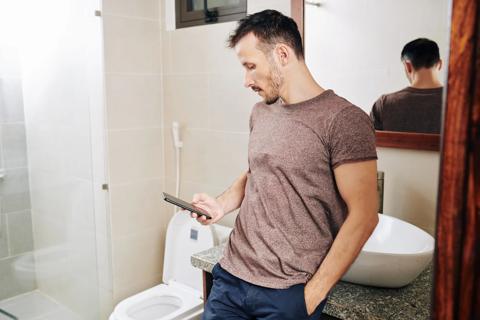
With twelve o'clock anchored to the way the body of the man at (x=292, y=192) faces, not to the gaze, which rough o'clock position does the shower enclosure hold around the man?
The shower enclosure is roughly at 3 o'clock from the man.

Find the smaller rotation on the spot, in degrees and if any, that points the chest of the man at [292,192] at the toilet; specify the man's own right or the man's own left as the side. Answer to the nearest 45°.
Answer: approximately 90° to the man's own right

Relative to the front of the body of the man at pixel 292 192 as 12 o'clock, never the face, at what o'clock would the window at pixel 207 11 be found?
The window is roughly at 4 o'clock from the man.

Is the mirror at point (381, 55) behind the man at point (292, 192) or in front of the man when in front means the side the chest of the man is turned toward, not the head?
behind

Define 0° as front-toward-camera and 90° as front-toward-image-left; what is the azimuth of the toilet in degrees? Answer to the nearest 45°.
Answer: approximately 45°

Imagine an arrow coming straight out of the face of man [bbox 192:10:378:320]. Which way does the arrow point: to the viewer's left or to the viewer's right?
to the viewer's left

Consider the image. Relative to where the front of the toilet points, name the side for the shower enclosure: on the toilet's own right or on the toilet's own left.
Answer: on the toilet's own right

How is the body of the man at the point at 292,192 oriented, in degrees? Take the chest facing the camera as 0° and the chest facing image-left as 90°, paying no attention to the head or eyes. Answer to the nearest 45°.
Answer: approximately 45°

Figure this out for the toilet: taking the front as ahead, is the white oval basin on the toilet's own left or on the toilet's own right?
on the toilet's own left
